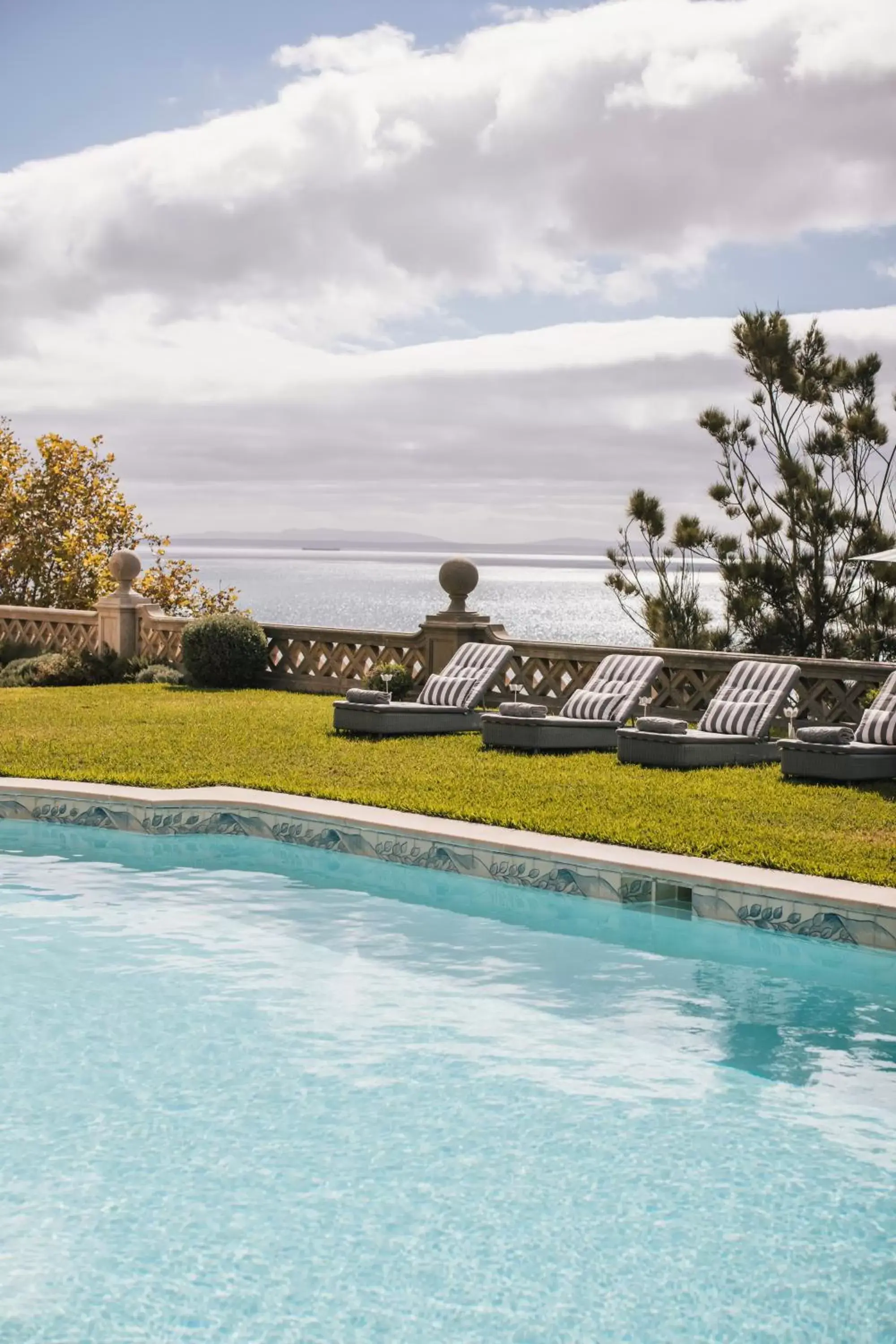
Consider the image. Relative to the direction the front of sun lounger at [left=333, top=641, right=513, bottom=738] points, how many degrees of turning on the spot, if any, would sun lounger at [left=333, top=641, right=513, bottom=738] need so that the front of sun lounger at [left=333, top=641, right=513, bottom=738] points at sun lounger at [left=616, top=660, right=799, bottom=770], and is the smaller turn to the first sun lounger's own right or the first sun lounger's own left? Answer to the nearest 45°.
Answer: approximately 90° to the first sun lounger's own left

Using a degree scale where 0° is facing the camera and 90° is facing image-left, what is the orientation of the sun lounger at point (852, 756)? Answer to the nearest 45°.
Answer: approximately 45°

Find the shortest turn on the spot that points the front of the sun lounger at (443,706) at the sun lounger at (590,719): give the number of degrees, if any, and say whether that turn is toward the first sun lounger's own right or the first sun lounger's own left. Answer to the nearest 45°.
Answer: approximately 90° to the first sun lounger's own left

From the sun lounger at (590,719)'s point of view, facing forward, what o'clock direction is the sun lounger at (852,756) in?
the sun lounger at (852,756) is roughly at 9 o'clock from the sun lounger at (590,719).

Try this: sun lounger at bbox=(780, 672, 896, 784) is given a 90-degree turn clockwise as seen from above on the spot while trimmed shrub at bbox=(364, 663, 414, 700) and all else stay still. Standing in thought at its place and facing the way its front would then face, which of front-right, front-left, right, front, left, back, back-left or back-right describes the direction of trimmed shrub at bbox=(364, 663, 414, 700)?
front

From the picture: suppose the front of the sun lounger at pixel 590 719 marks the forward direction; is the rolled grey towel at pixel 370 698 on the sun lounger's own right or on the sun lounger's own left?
on the sun lounger's own right
